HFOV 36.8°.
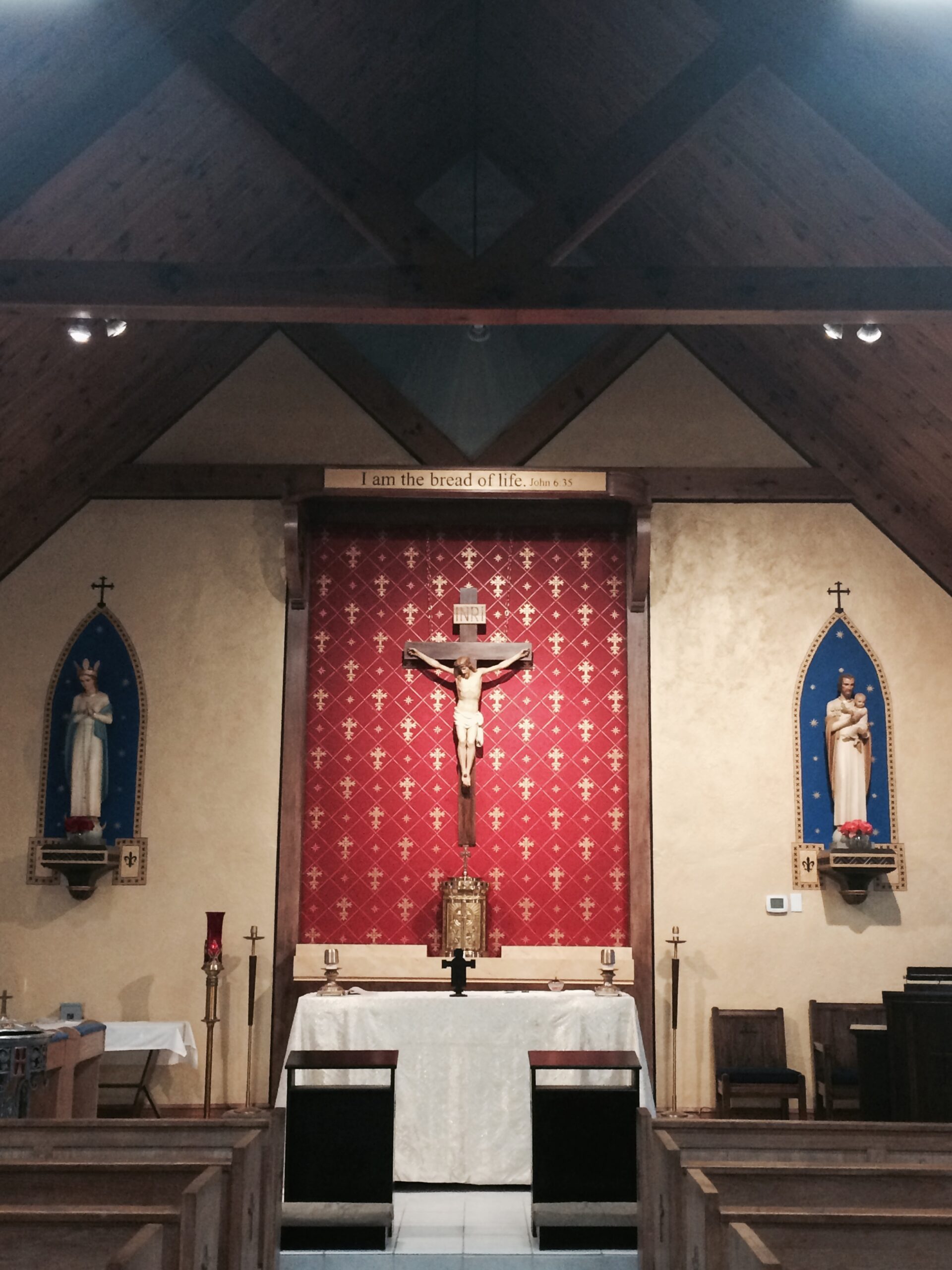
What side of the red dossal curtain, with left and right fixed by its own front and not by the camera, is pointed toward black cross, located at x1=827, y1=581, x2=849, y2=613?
left

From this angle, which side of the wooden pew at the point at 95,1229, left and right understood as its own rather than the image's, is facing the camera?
back

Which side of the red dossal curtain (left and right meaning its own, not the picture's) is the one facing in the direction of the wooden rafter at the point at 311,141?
front

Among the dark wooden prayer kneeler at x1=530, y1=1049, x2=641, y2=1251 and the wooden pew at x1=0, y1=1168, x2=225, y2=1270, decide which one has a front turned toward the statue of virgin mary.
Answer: the wooden pew

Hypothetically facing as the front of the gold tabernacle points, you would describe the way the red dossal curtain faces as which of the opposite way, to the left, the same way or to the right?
the same way

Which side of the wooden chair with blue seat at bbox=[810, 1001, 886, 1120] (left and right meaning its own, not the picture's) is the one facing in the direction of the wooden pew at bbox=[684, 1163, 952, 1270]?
front

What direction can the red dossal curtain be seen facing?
toward the camera

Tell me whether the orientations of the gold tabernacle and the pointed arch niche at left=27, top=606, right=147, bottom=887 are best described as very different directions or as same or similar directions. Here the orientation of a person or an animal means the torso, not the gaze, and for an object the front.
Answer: same or similar directions

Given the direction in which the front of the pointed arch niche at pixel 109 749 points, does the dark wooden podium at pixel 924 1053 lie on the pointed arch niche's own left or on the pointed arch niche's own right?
on the pointed arch niche's own left

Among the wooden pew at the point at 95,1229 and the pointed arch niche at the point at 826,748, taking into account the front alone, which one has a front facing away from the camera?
the wooden pew

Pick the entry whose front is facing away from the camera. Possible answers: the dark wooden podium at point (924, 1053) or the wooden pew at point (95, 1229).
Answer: the wooden pew

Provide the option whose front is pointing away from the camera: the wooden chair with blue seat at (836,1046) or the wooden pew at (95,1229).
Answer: the wooden pew

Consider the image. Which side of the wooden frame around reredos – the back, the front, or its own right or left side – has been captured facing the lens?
front

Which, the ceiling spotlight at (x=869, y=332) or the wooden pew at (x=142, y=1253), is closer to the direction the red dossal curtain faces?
the wooden pew

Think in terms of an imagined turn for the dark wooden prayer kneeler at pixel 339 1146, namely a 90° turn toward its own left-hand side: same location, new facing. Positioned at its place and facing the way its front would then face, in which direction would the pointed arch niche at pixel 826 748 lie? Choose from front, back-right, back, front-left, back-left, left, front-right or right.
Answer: front-left

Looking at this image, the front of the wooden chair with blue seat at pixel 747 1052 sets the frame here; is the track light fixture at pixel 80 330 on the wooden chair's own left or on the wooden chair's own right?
on the wooden chair's own right

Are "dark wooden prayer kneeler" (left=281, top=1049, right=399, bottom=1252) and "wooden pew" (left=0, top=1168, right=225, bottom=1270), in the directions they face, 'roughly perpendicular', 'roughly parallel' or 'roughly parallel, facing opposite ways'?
roughly parallel, facing opposite ways

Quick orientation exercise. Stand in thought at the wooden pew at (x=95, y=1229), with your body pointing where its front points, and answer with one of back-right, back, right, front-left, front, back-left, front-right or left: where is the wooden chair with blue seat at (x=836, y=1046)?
front-right

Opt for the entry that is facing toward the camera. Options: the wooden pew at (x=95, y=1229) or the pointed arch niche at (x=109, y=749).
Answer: the pointed arch niche
